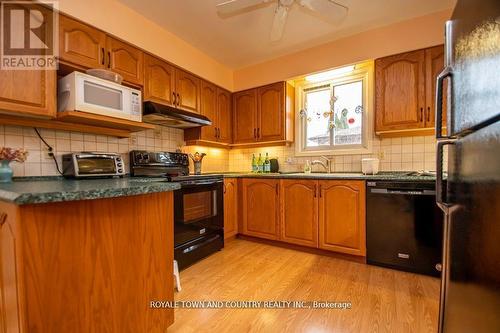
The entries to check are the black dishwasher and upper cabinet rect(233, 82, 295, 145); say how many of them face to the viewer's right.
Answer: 0

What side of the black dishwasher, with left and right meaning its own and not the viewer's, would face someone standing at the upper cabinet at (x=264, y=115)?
right

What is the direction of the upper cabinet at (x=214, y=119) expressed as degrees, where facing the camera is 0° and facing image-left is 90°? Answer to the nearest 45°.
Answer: approximately 315°

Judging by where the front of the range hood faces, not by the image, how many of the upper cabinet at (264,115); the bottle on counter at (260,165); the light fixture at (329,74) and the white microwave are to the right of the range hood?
1

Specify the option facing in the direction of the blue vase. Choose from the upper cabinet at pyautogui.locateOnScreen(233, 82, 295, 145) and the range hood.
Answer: the upper cabinet

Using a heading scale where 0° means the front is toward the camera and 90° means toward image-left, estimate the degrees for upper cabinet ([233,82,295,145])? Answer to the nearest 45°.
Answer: approximately 45°

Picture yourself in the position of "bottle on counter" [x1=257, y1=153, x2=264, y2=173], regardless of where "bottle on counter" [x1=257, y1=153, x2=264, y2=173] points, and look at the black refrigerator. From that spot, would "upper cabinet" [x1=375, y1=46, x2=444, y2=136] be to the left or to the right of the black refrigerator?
left

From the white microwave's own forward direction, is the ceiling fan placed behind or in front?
in front

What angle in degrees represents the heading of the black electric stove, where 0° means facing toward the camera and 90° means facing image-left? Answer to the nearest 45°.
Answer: approximately 315°

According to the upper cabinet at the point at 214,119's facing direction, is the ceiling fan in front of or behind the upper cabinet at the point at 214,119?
in front
